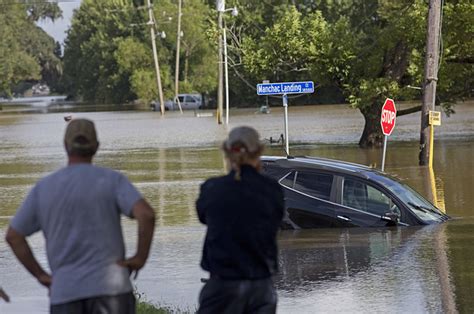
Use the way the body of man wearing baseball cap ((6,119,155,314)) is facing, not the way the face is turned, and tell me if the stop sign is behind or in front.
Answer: in front

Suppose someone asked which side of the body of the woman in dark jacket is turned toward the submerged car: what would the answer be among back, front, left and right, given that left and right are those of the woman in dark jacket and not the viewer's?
front

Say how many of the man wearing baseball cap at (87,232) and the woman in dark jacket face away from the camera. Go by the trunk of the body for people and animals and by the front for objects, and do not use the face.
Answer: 2

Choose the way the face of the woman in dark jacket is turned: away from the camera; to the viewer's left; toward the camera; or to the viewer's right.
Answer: away from the camera

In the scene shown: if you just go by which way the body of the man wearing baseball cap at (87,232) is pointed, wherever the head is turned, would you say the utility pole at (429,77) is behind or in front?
in front

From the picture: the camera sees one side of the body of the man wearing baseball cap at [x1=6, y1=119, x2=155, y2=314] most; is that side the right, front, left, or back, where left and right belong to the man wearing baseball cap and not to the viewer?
back

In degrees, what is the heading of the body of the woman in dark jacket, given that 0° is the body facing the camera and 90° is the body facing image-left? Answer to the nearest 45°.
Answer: approximately 180°

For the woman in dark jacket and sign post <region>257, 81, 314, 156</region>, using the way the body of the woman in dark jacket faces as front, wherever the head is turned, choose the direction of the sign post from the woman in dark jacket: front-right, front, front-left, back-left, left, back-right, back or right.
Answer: front
